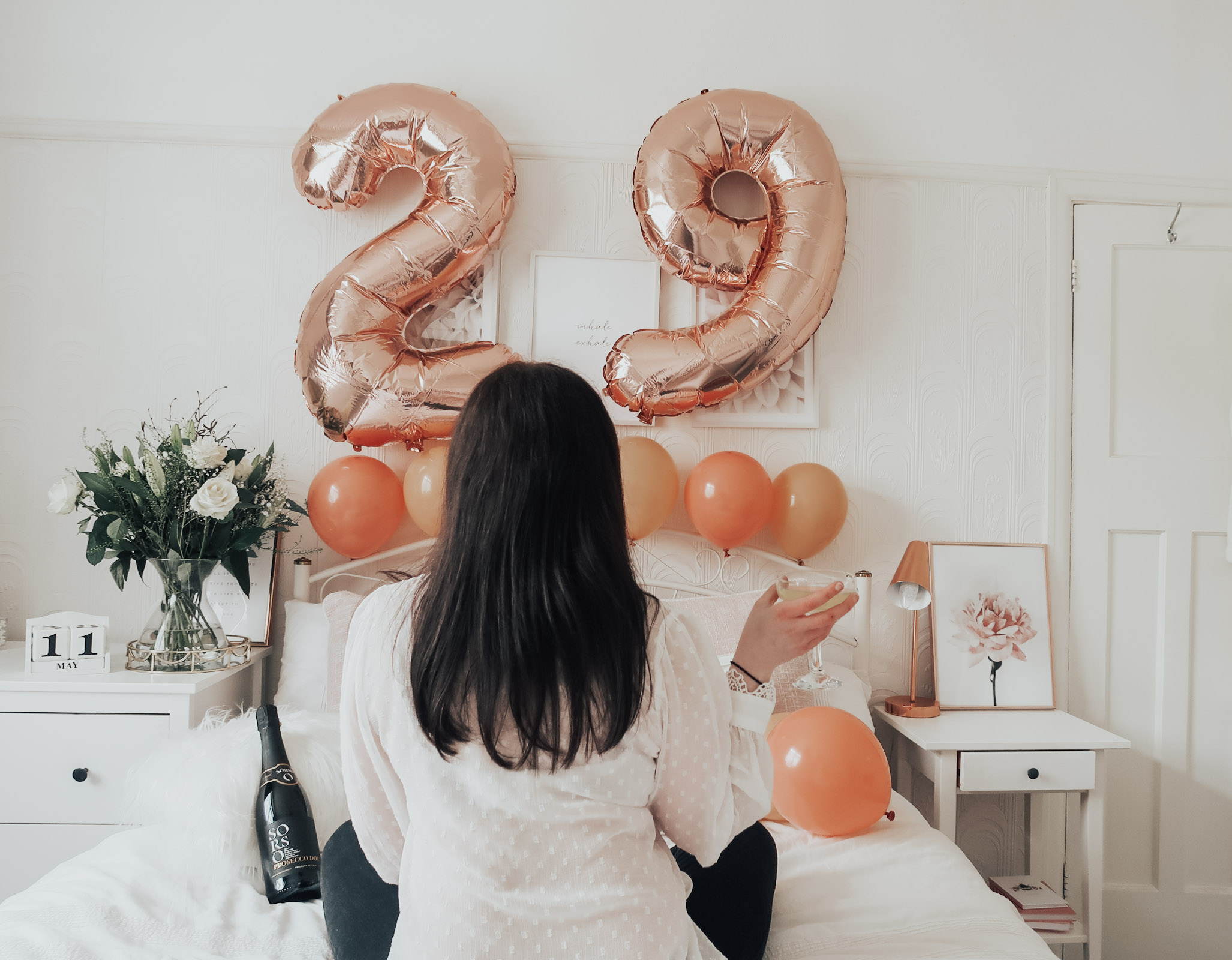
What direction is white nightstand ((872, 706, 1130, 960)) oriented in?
toward the camera

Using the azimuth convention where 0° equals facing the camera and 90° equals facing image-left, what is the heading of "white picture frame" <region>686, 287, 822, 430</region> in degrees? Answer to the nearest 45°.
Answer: approximately 0°

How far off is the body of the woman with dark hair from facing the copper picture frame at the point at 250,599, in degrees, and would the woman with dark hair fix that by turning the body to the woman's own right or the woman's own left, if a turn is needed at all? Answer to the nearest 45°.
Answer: approximately 45° to the woman's own left

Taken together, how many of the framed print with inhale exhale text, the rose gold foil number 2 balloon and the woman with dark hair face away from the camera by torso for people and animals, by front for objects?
1

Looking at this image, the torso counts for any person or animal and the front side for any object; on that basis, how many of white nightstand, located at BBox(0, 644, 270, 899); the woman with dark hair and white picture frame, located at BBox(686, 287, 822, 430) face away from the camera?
1

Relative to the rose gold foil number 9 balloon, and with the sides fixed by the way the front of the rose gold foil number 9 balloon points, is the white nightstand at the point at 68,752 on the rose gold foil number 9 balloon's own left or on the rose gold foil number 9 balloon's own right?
on the rose gold foil number 9 balloon's own right

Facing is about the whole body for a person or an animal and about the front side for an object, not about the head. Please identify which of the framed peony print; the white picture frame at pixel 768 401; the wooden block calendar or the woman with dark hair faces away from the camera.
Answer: the woman with dark hair

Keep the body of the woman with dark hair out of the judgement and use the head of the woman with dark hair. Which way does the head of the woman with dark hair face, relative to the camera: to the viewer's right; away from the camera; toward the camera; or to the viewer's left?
away from the camera

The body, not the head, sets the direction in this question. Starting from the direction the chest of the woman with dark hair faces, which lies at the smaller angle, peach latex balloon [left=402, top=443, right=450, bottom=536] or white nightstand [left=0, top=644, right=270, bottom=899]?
the peach latex balloon

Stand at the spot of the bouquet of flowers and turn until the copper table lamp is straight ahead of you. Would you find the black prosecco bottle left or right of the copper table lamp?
right

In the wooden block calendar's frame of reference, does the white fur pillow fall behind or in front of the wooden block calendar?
in front

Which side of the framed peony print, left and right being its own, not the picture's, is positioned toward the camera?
front

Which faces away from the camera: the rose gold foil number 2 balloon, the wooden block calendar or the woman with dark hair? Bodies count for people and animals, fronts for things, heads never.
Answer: the woman with dark hair
